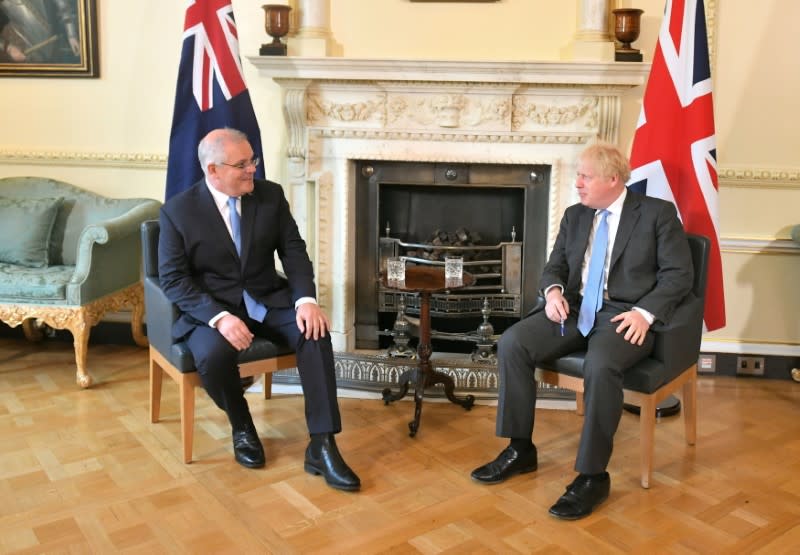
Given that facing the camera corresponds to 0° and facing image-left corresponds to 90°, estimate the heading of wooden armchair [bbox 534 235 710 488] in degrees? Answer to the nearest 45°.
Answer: approximately 45°

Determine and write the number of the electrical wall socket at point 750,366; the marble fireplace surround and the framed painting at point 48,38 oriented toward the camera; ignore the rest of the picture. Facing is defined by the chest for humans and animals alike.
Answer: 3

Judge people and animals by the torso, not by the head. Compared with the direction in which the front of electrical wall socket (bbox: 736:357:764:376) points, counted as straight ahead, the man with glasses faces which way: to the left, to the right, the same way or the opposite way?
to the left

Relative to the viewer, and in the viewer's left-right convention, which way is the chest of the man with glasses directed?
facing the viewer and to the right of the viewer

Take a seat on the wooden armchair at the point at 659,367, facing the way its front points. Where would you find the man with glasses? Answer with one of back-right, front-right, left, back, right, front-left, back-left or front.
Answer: front-right

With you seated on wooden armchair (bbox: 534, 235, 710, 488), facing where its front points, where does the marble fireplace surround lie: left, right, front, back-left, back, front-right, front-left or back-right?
right

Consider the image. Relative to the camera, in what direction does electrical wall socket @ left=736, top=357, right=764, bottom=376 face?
facing the viewer

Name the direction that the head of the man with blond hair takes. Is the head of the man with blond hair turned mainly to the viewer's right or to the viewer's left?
to the viewer's left

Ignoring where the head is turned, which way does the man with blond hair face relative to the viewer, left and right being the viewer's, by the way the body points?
facing the viewer and to the left of the viewer

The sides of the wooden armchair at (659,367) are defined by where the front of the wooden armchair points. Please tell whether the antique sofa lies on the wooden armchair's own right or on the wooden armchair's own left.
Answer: on the wooden armchair's own right

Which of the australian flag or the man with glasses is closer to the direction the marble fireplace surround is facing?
the man with glasses

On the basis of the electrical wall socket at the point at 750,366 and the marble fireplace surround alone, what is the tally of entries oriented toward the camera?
2

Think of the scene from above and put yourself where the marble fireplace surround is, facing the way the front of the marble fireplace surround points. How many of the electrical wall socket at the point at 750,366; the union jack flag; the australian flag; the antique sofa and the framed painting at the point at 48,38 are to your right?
3

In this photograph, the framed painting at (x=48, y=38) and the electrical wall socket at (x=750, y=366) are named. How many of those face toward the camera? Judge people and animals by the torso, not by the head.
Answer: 2

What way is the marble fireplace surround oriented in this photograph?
toward the camera
